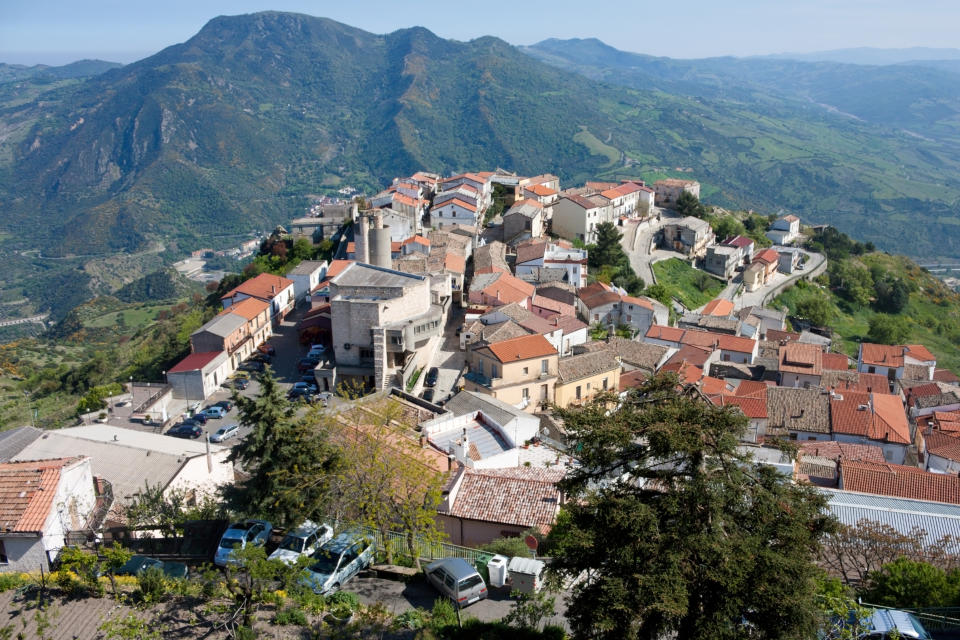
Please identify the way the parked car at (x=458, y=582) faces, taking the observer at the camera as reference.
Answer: facing away from the viewer and to the left of the viewer

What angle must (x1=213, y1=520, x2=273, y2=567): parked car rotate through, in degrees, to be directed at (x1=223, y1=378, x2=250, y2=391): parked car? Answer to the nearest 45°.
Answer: approximately 135° to its right

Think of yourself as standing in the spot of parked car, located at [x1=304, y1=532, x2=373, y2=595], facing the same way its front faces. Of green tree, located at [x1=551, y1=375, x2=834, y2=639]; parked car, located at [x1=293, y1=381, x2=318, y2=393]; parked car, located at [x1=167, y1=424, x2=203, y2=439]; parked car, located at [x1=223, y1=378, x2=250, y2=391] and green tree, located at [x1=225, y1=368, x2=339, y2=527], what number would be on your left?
1

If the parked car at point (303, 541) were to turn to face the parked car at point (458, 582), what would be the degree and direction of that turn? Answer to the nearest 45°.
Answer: approximately 90° to its left

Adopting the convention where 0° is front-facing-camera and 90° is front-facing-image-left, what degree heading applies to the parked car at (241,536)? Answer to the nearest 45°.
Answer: approximately 45°
